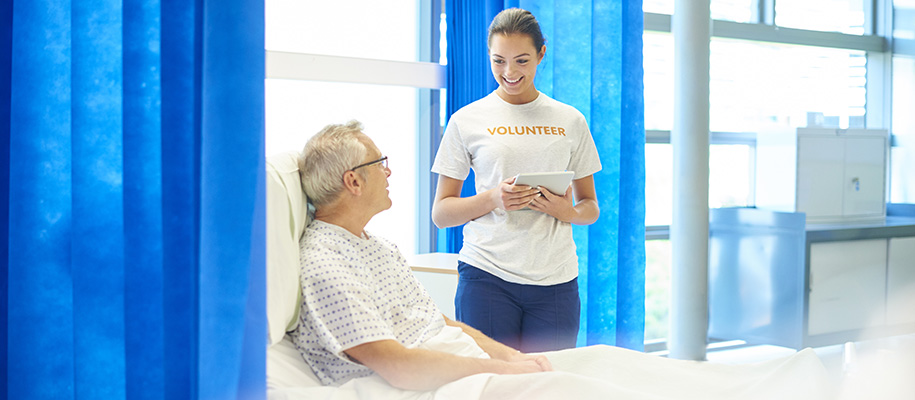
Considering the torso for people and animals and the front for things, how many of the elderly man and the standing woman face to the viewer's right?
1

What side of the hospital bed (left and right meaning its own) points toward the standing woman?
left

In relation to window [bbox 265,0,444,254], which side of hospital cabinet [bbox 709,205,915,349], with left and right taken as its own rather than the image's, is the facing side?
right

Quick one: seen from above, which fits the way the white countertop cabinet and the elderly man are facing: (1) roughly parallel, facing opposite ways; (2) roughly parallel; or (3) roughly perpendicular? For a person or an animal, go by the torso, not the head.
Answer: roughly perpendicular

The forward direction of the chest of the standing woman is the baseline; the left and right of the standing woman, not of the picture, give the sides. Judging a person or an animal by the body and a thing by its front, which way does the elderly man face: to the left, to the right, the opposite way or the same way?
to the left

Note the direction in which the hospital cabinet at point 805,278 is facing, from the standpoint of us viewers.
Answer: facing the viewer and to the right of the viewer

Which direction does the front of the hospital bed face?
to the viewer's right

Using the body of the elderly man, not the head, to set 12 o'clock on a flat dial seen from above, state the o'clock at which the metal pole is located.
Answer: The metal pole is roughly at 10 o'clock from the elderly man.

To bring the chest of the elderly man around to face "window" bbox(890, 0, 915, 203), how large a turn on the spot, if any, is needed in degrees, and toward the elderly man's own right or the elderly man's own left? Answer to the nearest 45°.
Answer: approximately 45° to the elderly man's own left

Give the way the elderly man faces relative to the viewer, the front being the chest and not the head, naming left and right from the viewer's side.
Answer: facing to the right of the viewer

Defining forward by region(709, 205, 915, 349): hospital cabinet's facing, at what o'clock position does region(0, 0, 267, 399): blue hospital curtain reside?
The blue hospital curtain is roughly at 2 o'clock from the hospital cabinet.

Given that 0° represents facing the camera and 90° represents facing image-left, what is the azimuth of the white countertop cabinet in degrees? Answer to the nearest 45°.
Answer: approximately 315°

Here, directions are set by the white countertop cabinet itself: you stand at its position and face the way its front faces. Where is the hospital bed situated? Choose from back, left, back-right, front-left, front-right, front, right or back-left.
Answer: front-right

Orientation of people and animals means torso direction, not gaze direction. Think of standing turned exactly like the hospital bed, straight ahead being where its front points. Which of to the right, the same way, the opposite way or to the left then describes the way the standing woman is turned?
to the right
